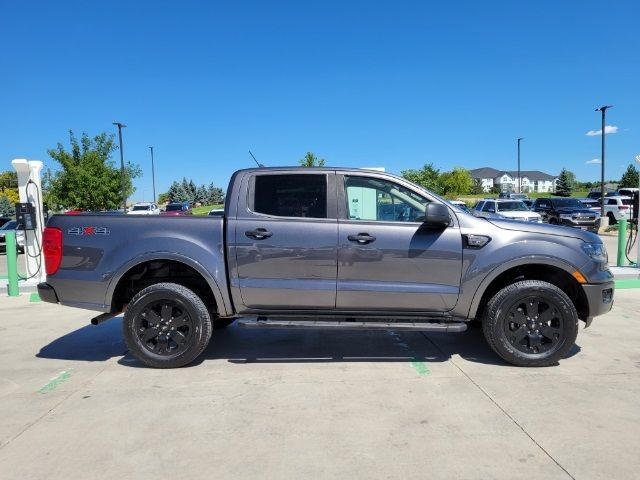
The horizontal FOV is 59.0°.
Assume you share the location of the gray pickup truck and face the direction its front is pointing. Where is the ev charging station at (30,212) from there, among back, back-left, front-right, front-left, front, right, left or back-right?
back-left

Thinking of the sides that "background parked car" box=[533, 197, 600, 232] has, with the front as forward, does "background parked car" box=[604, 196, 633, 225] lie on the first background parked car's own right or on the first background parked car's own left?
on the first background parked car's own left

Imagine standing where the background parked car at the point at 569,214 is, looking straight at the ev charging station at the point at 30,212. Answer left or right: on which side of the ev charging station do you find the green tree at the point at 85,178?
right

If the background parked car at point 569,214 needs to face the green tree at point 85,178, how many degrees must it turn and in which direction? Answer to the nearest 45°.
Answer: approximately 135° to its right

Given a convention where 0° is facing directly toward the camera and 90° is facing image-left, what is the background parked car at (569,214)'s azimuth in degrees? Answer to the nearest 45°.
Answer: approximately 315°

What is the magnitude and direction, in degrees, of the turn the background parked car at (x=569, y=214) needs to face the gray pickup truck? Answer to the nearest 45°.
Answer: approximately 45° to its right

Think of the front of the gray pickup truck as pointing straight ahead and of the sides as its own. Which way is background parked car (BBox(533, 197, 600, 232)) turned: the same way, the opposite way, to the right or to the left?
to the right

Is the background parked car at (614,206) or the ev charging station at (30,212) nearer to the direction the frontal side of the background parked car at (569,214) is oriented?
the ev charging station

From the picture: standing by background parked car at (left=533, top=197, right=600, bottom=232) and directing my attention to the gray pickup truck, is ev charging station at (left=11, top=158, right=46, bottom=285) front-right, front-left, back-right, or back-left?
front-right

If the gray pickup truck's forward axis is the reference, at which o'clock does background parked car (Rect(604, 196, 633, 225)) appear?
The background parked car is roughly at 10 o'clock from the gray pickup truck.

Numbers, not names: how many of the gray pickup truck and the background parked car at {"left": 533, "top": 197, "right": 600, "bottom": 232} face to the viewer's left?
0

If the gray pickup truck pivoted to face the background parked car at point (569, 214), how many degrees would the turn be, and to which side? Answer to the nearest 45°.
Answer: approximately 45° to its left

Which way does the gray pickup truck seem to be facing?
to the viewer's right

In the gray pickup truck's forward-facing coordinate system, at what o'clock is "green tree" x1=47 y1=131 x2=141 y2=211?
The green tree is roughly at 8 o'clock from the gray pickup truck.
